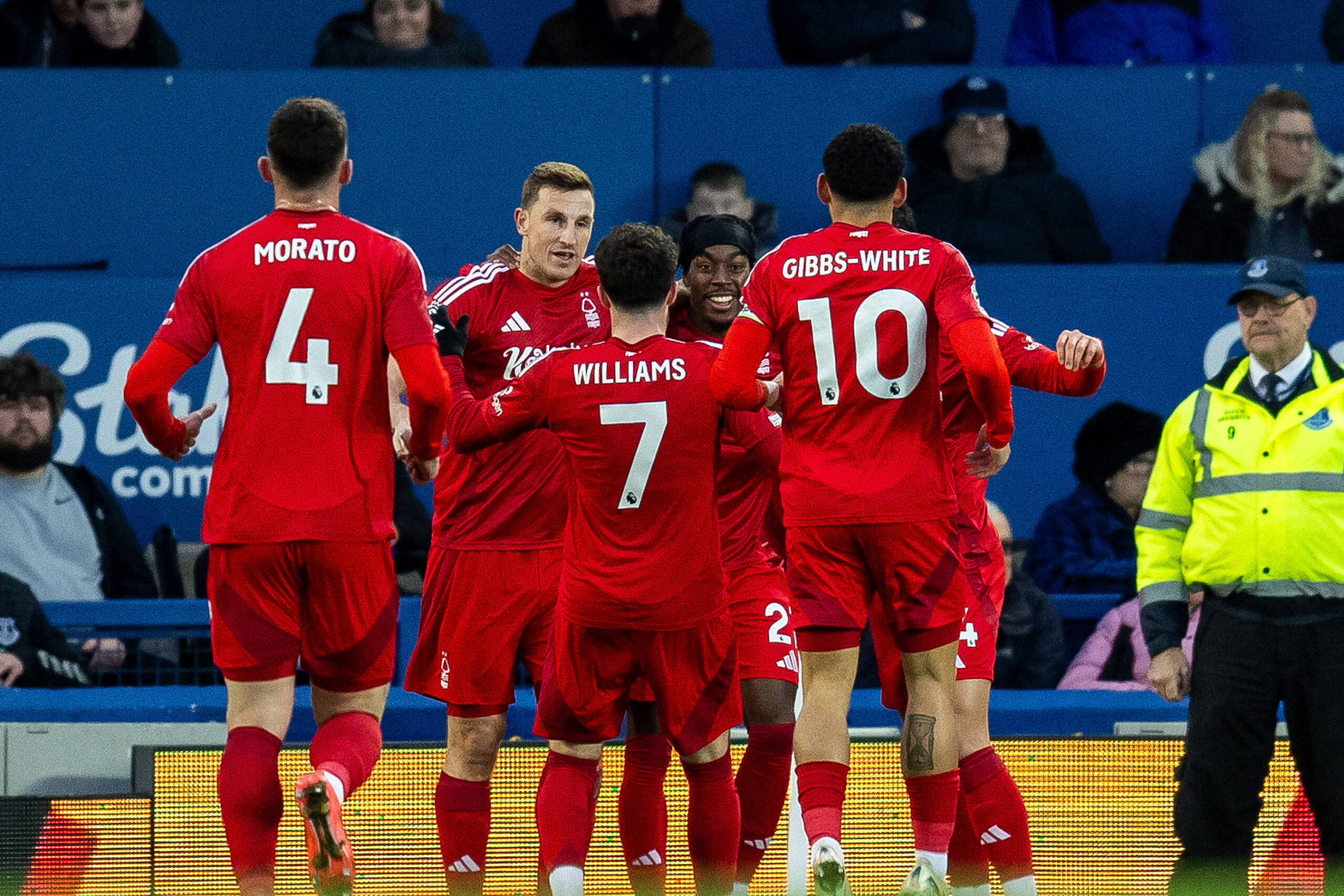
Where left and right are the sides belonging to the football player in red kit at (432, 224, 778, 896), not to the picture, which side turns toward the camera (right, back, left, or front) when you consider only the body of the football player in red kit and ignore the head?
back

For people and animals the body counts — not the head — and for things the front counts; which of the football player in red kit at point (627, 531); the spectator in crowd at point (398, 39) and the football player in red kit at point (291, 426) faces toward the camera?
the spectator in crowd

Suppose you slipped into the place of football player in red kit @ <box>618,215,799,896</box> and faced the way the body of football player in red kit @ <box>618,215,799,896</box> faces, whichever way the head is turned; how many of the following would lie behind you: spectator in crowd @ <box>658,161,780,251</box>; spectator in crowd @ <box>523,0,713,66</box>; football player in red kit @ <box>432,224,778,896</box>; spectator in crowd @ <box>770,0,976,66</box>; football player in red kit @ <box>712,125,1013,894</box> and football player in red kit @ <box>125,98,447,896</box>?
3

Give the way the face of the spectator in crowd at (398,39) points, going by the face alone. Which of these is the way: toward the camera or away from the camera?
toward the camera

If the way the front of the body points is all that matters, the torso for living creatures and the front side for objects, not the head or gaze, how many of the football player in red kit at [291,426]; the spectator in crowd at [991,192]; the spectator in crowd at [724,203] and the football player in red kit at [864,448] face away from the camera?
2

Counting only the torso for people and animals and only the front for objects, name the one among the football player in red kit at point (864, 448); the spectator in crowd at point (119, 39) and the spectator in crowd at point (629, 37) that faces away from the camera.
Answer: the football player in red kit

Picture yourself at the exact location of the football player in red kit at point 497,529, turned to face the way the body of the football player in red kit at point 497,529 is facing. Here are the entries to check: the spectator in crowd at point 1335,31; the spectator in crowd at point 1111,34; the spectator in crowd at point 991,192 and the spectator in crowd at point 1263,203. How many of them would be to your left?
4

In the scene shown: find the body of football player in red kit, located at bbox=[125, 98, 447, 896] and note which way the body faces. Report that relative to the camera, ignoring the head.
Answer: away from the camera

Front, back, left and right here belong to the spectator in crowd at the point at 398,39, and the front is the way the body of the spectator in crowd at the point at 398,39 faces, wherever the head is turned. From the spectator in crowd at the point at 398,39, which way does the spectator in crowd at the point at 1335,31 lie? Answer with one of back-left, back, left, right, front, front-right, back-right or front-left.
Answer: left

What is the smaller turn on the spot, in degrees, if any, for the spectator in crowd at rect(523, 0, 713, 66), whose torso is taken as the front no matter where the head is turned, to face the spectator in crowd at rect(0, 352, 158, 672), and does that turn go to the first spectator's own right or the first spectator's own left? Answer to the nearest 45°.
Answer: approximately 45° to the first spectator's own right

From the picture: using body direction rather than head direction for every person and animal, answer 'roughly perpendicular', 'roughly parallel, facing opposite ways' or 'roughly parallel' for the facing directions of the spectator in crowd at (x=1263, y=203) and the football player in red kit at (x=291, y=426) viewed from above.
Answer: roughly parallel, facing opposite ways

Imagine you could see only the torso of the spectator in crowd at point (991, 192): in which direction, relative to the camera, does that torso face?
toward the camera

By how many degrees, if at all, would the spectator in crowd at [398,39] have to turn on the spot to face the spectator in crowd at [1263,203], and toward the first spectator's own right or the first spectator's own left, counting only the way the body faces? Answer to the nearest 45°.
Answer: approximately 90° to the first spectator's own left

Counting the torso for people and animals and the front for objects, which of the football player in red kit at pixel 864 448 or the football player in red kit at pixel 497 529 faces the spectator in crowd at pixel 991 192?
the football player in red kit at pixel 864 448

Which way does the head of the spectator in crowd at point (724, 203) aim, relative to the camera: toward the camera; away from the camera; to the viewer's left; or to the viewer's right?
toward the camera

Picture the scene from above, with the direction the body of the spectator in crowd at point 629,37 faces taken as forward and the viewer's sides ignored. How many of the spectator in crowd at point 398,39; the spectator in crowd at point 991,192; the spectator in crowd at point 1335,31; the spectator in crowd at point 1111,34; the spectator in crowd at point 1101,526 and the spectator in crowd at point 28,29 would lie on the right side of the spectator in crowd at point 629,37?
2

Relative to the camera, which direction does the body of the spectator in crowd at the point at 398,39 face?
toward the camera

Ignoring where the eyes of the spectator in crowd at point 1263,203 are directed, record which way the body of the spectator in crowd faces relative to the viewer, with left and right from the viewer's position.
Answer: facing the viewer and to the right of the viewer

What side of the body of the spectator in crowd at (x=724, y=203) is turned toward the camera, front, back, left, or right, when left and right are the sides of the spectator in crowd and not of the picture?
front
